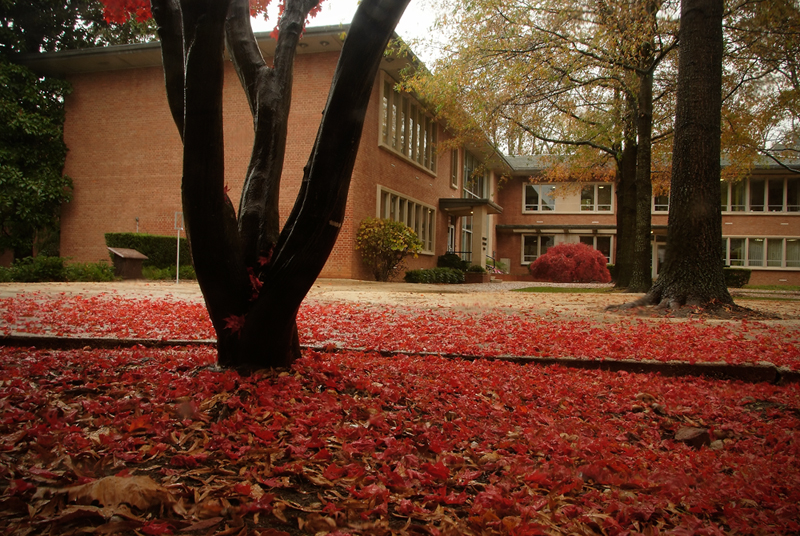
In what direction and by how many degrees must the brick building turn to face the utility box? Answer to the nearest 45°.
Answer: approximately 45° to its right

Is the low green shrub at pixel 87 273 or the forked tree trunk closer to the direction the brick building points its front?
the forked tree trunk

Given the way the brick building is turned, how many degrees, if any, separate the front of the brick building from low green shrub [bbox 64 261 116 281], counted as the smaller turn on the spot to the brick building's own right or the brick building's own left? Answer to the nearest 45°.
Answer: approximately 45° to the brick building's own right

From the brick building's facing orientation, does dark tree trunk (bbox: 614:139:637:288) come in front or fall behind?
in front

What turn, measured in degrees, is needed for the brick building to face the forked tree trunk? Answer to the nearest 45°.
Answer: approximately 45° to its right

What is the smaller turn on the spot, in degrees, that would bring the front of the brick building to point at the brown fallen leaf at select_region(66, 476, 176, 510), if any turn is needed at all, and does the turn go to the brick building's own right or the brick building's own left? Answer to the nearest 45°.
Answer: approximately 45° to the brick building's own right

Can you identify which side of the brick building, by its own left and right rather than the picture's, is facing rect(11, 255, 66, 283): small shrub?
right

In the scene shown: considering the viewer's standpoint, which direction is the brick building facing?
facing the viewer and to the right of the viewer

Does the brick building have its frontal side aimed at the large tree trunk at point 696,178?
yes

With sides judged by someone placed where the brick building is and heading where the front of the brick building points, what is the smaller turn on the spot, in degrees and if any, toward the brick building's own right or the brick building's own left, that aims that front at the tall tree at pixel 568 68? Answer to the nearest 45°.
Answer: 0° — it already faces it
